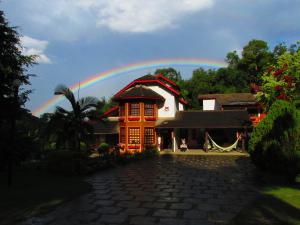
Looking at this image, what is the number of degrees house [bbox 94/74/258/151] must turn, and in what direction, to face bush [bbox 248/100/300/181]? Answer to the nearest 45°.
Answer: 0° — it already faces it

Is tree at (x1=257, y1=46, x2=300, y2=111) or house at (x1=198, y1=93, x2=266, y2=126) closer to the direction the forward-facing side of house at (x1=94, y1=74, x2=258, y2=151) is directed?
the tree

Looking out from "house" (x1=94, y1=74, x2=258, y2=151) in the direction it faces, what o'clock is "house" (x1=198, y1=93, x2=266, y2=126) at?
"house" (x1=198, y1=93, x2=266, y2=126) is roughly at 8 o'clock from "house" (x1=94, y1=74, x2=258, y2=151).

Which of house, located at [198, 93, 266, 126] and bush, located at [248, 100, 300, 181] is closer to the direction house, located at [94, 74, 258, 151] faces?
the bush

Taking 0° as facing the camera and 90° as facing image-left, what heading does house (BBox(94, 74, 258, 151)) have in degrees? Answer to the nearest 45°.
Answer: approximately 0°

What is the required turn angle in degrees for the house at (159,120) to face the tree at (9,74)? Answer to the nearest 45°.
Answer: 0° — it already faces it

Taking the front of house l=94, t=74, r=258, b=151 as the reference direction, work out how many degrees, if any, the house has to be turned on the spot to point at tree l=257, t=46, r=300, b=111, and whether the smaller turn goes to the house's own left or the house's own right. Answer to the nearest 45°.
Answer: approximately 45° to the house's own left

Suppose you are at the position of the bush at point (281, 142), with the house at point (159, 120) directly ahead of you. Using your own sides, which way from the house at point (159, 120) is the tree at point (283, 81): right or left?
right

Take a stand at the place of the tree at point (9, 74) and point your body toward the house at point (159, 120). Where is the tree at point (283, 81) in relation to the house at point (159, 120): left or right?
right
